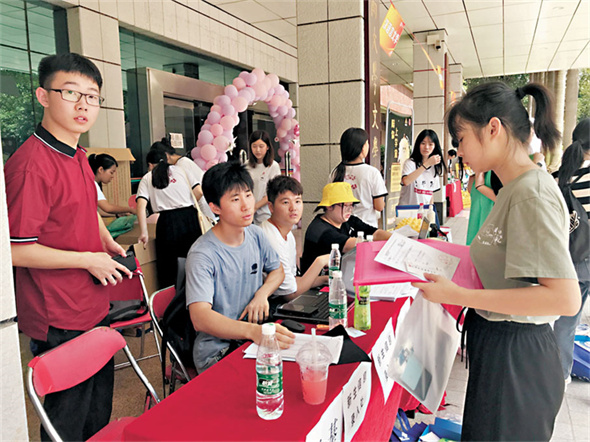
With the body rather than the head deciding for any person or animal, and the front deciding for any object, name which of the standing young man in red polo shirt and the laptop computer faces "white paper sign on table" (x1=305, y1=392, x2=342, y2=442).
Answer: the standing young man in red polo shirt

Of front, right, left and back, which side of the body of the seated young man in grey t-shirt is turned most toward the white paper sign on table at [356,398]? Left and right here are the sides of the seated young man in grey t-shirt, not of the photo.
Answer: front

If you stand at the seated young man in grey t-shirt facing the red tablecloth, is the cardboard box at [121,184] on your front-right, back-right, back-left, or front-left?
back-right

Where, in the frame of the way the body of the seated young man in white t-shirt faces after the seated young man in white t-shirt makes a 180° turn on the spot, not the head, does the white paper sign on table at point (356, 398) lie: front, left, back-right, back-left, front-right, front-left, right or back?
back-left

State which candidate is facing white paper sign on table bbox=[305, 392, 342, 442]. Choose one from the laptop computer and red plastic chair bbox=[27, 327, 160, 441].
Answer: the red plastic chair

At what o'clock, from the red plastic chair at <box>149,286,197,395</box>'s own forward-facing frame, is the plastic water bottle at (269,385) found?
The plastic water bottle is roughly at 1 o'clock from the red plastic chair.

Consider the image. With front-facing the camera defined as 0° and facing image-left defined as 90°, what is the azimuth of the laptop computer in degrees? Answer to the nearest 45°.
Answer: approximately 90°

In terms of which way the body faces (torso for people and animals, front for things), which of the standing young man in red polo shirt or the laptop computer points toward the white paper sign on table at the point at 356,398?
the standing young man in red polo shirt

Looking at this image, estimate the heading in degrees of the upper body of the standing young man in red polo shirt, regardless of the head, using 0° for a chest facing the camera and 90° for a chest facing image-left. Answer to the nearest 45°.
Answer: approximately 315°

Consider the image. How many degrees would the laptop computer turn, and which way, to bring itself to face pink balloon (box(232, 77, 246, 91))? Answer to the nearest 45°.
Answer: approximately 90° to its right

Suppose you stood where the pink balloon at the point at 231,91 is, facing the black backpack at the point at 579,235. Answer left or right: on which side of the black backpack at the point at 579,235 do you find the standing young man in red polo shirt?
right

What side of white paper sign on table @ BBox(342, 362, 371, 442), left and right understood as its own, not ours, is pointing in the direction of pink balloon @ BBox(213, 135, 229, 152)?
back

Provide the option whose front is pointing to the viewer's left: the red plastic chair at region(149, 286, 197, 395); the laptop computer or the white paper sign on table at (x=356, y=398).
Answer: the laptop computer

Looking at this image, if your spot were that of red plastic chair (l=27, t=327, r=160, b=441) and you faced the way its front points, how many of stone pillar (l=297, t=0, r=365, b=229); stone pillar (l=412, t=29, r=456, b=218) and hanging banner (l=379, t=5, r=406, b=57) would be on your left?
3

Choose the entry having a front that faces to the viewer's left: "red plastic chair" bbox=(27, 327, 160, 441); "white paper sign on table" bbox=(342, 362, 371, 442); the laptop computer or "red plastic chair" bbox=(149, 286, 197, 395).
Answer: the laptop computer

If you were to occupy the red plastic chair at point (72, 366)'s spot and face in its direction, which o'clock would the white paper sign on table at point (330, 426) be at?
The white paper sign on table is roughly at 12 o'clock from the red plastic chair.

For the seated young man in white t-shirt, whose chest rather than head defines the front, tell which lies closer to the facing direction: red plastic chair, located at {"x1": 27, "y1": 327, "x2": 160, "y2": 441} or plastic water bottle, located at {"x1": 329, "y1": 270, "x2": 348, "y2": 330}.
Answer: the plastic water bottle

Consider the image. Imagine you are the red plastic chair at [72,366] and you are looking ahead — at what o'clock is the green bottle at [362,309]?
The green bottle is roughly at 11 o'clock from the red plastic chair.

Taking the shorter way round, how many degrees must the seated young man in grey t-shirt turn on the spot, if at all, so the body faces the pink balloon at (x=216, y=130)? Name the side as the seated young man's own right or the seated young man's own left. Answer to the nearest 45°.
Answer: approximately 135° to the seated young man's own left
